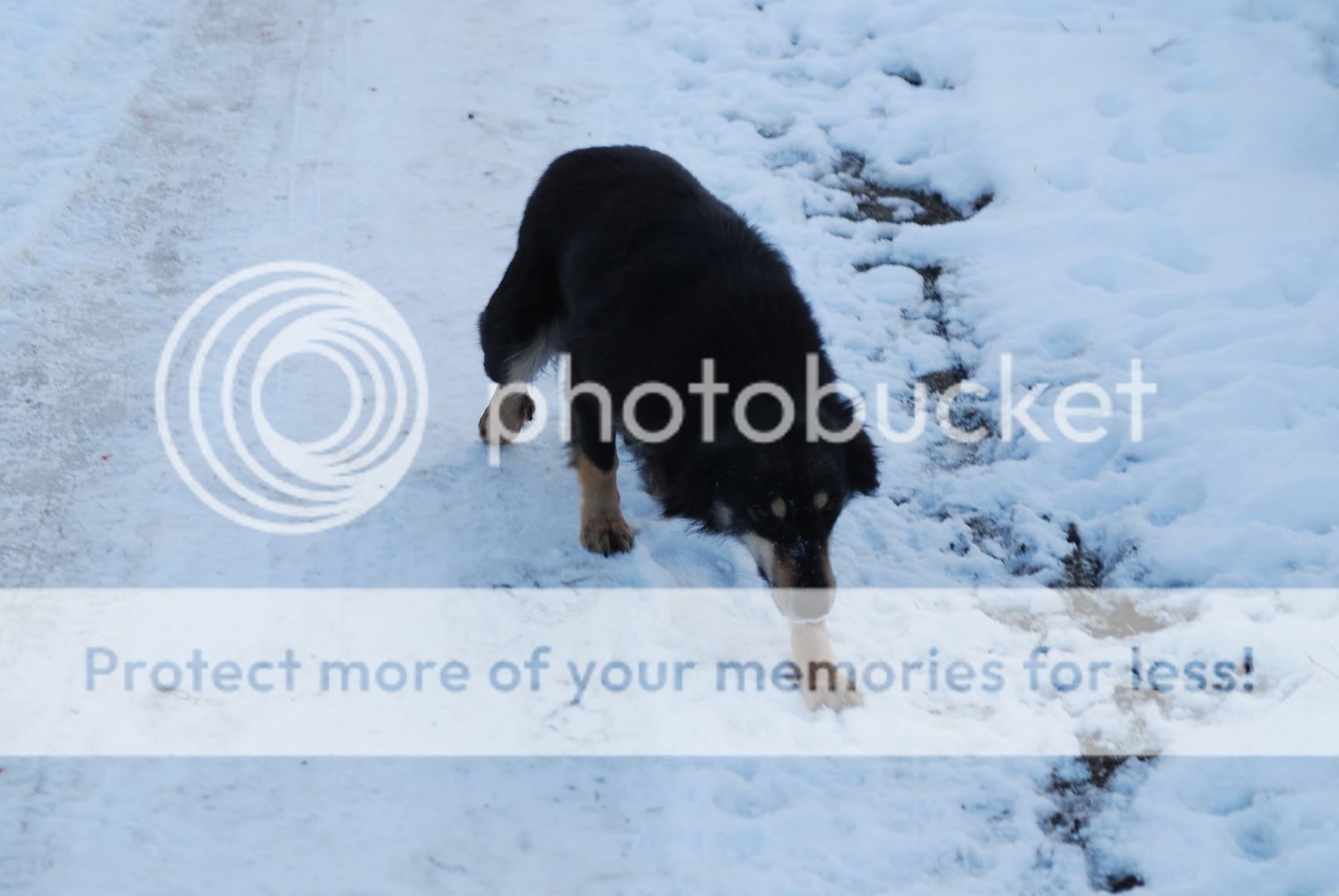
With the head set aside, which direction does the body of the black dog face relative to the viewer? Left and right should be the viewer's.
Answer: facing the viewer and to the right of the viewer
